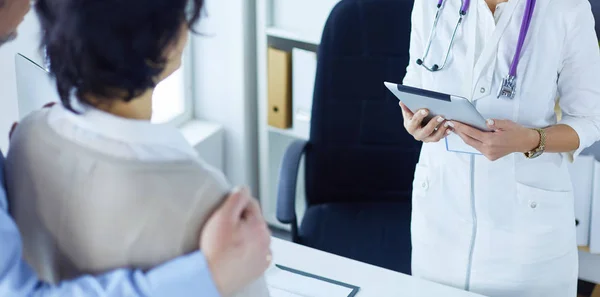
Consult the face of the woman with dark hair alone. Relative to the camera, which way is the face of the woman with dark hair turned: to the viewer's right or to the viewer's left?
to the viewer's right

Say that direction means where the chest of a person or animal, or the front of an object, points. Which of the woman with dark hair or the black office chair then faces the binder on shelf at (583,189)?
the woman with dark hair

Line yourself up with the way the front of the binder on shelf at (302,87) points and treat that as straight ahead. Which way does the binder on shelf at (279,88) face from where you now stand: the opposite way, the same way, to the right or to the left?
the same way

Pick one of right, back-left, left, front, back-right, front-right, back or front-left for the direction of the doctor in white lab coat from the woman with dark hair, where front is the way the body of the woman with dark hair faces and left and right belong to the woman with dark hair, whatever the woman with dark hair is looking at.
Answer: front

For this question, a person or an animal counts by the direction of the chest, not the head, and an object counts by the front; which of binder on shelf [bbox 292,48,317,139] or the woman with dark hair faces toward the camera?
the binder on shelf

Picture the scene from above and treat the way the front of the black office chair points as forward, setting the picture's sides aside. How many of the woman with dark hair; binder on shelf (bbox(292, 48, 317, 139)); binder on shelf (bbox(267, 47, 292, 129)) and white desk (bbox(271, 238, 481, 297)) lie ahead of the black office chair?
2

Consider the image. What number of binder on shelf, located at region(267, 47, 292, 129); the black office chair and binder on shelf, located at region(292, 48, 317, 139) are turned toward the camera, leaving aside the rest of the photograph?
3

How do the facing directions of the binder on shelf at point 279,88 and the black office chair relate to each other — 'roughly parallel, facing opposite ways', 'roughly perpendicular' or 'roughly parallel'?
roughly parallel

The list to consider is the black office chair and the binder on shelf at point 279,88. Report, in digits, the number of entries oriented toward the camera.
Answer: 2

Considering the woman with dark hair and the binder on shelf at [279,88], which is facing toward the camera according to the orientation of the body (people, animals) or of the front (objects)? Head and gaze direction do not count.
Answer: the binder on shelf

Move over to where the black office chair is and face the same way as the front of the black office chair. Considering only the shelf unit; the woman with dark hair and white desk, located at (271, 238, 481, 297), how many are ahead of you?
2

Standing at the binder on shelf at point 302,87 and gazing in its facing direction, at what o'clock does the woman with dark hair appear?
The woman with dark hair is roughly at 12 o'clock from the binder on shelf.

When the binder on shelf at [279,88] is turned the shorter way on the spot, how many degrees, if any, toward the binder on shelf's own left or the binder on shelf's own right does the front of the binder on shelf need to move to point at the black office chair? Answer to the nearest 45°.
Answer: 0° — it already faces it

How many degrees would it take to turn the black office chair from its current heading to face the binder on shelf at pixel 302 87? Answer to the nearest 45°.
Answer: approximately 180°

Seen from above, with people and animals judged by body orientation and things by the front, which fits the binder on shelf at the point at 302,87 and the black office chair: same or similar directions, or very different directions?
same or similar directions

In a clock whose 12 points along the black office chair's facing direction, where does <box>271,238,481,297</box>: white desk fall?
The white desk is roughly at 12 o'clock from the black office chair.

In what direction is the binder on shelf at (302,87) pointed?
toward the camera
